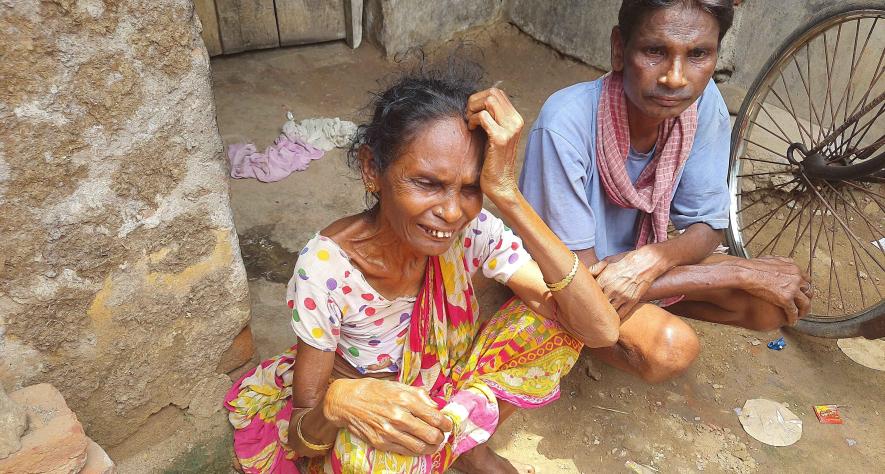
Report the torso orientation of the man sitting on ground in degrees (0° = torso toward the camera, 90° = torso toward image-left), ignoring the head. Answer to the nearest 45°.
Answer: approximately 315°

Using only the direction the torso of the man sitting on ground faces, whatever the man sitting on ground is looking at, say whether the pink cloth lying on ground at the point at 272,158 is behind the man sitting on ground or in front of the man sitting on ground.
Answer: behind

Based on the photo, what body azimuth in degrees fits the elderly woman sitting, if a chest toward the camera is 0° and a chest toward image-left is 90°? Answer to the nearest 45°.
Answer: approximately 315°

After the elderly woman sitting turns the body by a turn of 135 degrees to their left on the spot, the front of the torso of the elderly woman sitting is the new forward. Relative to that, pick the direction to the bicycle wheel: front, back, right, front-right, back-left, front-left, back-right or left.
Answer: front-right

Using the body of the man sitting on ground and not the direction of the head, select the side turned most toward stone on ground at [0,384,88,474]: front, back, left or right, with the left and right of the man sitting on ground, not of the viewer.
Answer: right

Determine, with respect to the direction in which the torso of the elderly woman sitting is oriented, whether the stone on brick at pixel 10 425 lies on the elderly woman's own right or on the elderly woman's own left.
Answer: on the elderly woman's own right

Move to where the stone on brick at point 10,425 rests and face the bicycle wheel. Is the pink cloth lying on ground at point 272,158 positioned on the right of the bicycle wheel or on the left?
left

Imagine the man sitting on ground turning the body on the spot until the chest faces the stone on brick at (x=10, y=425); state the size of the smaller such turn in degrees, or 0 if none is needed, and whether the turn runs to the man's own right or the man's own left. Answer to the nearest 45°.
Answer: approximately 90° to the man's own right

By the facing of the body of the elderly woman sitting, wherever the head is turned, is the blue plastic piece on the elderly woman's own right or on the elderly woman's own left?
on the elderly woman's own left
